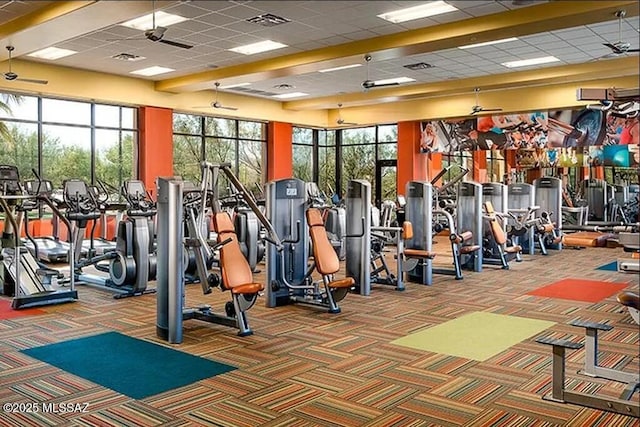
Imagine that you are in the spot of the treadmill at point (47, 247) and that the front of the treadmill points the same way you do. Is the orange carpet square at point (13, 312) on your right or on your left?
on your left

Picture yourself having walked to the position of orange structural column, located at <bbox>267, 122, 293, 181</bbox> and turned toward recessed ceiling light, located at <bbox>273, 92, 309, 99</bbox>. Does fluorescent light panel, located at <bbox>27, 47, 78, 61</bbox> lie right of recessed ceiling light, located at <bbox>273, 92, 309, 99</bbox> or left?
right

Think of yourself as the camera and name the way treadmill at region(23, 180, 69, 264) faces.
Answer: facing away from the viewer

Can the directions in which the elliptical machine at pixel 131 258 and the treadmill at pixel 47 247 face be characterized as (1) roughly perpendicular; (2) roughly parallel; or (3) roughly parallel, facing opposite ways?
roughly parallel

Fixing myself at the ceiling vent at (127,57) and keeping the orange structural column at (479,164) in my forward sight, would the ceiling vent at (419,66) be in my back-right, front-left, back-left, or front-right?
front-right
